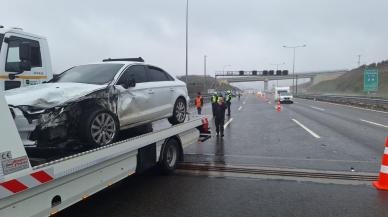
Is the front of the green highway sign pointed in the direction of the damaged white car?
yes

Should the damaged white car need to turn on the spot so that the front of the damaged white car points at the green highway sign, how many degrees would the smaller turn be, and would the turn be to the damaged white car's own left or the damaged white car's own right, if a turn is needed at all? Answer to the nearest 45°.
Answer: approximately 180°

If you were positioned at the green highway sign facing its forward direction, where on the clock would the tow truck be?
The tow truck is roughly at 12 o'clock from the green highway sign.

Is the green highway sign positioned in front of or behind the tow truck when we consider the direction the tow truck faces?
behind

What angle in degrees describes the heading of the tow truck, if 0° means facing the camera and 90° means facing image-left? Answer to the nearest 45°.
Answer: approximately 45°

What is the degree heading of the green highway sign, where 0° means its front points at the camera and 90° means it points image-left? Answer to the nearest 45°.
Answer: approximately 0°

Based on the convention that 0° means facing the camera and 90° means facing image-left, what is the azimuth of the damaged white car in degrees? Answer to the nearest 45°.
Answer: approximately 45°
